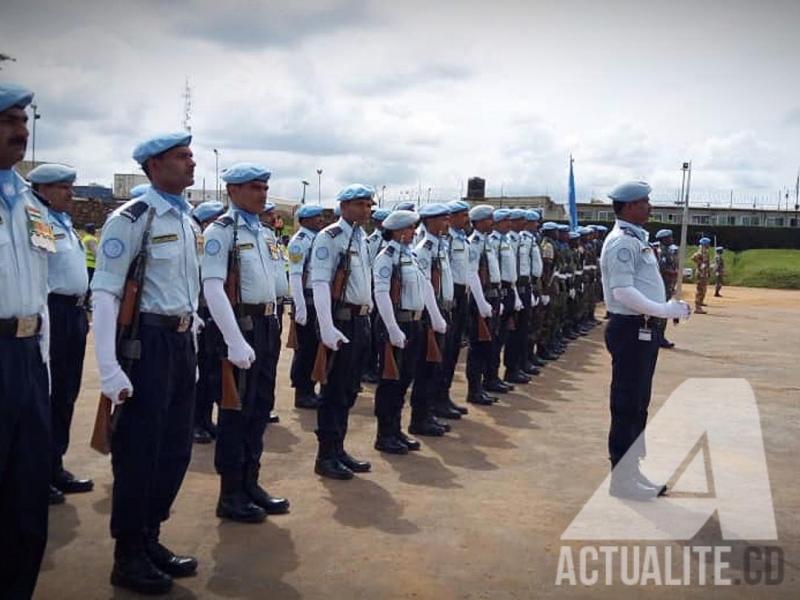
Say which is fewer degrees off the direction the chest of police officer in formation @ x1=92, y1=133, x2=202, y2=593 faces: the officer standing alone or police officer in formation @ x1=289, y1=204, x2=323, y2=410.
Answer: the officer standing alone

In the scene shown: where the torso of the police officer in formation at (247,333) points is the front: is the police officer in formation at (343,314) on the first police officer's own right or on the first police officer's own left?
on the first police officer's own left

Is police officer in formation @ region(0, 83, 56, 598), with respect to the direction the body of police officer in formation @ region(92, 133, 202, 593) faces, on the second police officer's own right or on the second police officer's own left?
on the second police officer's own right

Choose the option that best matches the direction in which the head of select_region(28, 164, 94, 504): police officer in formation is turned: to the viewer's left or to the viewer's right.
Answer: to the viewer's right

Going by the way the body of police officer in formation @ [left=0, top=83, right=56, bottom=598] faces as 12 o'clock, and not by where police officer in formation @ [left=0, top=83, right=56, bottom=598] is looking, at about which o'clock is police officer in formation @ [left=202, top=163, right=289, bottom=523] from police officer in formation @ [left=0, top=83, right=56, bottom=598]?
police officer in formation @ [left=202, top=163, right=289, bottom=523] is roughly at 9 o'clock from police officer in formation @ [left=0, top=83, right=56, bottom=598].

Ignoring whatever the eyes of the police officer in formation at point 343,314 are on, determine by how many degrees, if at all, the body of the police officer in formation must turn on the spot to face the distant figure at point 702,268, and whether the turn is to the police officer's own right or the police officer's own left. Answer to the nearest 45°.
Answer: approximately 90° to the police officer's own left

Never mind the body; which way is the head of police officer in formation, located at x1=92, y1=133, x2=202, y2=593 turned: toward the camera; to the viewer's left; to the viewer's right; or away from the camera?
to the viewer's right

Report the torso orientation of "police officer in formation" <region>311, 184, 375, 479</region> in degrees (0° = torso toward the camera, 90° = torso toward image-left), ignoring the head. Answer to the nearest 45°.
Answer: approximately 315°
